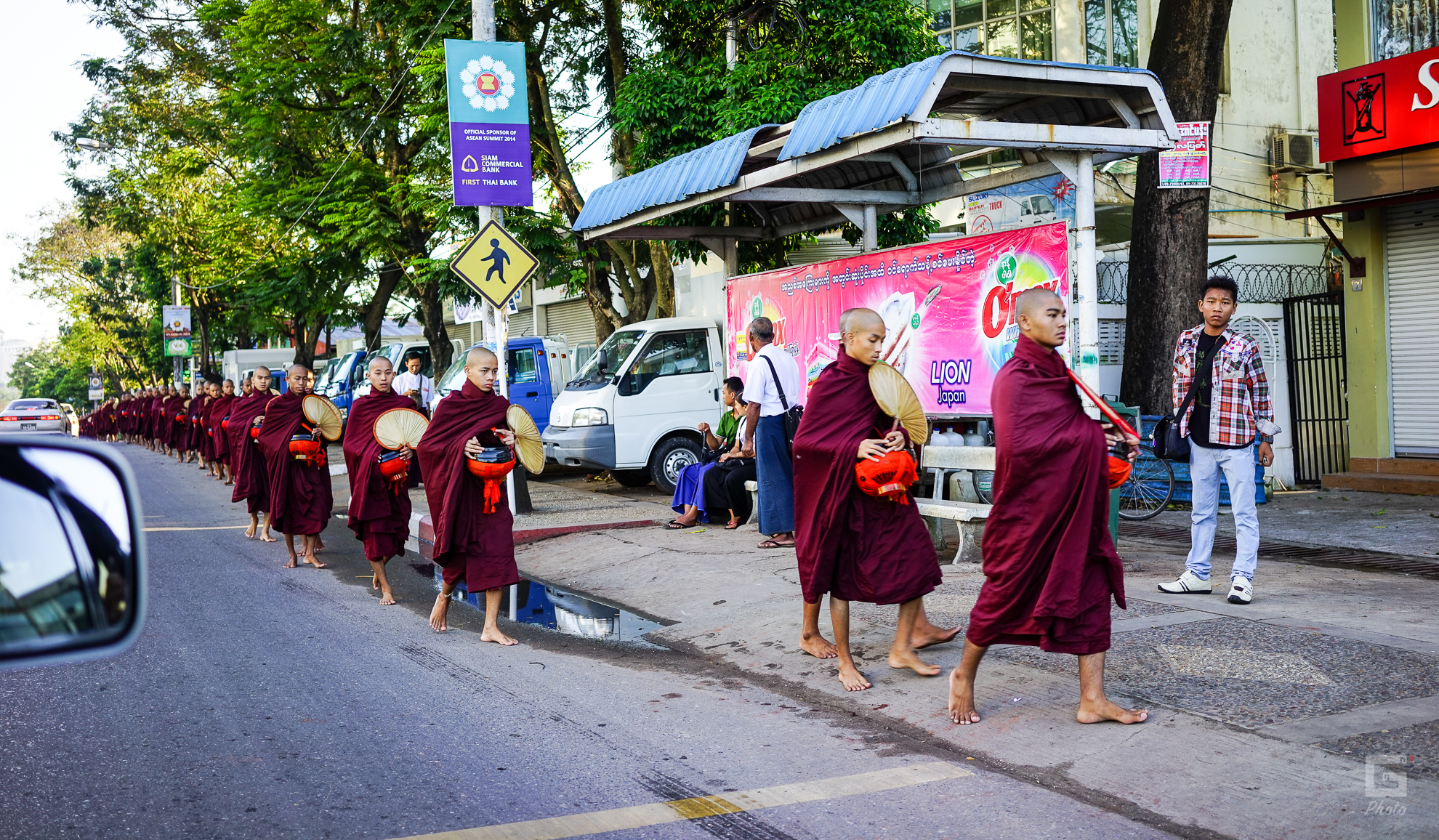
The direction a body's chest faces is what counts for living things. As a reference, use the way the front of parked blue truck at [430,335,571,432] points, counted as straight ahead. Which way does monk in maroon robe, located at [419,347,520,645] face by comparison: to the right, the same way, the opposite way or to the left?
to the left

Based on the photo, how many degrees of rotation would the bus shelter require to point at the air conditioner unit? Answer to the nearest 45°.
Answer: approximately 180°

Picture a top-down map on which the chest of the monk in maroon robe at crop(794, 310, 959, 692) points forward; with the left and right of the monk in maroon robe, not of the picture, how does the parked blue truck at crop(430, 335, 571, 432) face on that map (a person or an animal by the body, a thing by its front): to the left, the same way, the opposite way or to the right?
to the right

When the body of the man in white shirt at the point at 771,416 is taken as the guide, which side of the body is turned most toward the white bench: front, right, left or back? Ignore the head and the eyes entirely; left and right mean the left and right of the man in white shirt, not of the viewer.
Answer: back

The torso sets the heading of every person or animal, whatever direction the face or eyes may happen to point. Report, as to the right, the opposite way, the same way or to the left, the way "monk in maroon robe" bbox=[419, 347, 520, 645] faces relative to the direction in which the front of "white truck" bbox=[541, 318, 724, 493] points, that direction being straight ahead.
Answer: to the left

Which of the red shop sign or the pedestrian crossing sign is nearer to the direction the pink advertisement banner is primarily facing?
the pedestrian crossing sign

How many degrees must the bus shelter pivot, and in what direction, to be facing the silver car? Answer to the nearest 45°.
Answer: approximately 90° to its right

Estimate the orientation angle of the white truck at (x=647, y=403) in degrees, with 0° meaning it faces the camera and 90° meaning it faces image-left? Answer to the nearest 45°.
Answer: approximately 45°

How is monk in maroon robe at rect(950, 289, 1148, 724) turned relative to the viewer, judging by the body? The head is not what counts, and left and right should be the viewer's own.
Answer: facing to the right of the viewer
